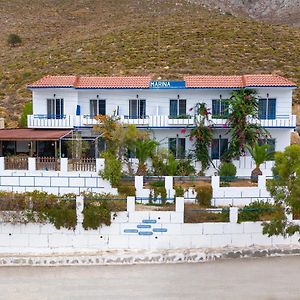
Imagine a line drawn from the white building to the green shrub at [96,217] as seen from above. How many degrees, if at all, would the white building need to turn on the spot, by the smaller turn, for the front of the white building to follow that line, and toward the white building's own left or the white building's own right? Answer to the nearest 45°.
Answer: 0° — it already faces it

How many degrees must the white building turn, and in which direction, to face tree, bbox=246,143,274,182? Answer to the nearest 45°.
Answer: approximately 45° to its left

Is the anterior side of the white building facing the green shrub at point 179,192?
yes

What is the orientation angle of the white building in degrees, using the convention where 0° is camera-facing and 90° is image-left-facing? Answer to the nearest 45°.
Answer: approximately 0°

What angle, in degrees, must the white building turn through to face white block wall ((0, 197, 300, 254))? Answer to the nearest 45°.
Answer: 0° — it already faces it
